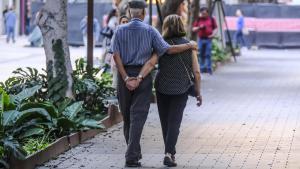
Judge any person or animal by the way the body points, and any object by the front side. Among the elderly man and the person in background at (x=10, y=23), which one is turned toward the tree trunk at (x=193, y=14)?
the elderly man

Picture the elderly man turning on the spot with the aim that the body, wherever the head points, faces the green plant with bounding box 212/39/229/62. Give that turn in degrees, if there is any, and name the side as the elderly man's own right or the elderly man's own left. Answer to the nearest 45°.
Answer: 0° — they already face it

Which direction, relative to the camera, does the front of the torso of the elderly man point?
away from the camera

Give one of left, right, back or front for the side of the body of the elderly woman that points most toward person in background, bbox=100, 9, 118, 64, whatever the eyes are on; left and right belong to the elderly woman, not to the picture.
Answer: front

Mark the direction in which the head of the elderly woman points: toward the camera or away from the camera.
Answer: away from the camera
